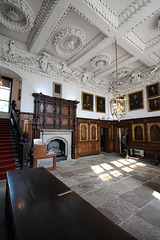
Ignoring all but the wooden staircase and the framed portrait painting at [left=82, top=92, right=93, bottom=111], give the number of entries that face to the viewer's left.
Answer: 0

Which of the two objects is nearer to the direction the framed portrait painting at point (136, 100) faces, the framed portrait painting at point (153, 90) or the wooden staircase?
the wooden staircase

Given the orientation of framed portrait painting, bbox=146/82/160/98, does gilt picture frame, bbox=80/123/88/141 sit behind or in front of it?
in front

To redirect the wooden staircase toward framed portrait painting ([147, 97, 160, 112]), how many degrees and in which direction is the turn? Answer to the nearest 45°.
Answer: approximately 45° to its left

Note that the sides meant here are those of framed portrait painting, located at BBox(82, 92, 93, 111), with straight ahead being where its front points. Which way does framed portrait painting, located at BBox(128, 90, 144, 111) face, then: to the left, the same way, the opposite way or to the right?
to the right

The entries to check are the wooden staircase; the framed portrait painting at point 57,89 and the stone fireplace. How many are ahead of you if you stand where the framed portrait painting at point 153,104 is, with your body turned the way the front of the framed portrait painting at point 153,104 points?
3

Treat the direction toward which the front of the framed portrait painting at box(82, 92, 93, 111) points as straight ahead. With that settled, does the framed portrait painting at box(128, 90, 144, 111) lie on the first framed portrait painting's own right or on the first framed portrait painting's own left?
on the first framed portrait painting's own left

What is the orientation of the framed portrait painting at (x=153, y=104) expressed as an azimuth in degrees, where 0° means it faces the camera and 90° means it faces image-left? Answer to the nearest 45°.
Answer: approximately 45°

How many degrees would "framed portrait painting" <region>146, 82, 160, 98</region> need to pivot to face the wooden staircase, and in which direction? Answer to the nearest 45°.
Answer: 0° — it already faces it
